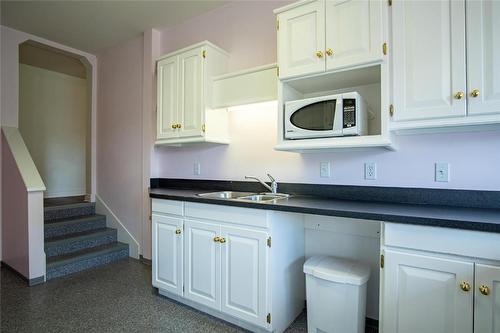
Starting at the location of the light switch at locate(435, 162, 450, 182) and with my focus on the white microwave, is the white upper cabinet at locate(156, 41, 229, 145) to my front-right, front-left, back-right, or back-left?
front-right

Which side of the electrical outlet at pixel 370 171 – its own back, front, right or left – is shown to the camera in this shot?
front

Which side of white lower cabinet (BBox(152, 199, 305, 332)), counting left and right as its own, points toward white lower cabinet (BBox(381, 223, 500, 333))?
left

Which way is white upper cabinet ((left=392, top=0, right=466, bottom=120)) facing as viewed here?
toward the camera

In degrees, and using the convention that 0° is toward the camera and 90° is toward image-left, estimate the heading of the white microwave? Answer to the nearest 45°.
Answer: approximately 45°

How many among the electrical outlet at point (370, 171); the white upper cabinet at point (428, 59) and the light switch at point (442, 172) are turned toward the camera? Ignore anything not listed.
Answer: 3

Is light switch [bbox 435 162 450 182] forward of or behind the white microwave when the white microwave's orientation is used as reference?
behind

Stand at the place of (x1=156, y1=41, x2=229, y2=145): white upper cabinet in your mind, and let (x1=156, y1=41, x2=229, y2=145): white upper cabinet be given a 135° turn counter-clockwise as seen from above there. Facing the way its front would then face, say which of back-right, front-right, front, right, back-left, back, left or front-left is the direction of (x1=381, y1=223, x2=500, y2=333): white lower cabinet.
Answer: front-right

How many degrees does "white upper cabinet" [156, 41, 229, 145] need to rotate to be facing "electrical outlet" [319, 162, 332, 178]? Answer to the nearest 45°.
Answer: approximately 90° to its left

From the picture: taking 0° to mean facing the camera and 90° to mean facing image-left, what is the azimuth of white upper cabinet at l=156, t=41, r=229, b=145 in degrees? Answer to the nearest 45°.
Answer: approximately 45°
